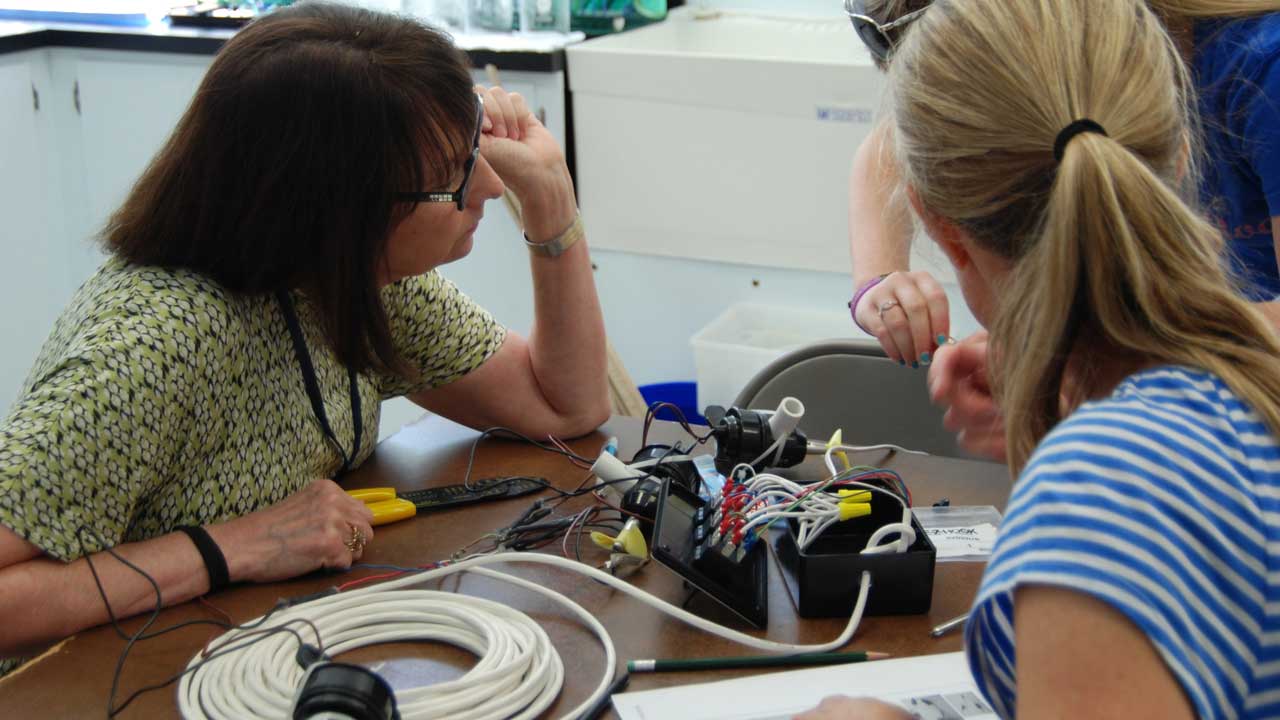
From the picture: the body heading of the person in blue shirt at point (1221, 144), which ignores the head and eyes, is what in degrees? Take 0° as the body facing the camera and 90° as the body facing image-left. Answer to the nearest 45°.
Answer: approximately 45°

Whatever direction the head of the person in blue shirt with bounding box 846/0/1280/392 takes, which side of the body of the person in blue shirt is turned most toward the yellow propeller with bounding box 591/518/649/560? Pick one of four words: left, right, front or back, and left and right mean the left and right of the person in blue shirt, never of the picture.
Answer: front

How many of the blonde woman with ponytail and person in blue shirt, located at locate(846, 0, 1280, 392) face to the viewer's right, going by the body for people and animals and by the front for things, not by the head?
0

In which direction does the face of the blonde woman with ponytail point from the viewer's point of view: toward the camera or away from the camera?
away from the camera

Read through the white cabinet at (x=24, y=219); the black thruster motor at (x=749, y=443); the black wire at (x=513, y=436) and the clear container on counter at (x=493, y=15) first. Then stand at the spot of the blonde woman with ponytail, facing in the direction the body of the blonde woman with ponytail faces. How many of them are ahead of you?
4

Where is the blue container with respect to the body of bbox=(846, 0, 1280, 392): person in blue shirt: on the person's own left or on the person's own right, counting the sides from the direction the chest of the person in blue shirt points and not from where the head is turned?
on the person's own right

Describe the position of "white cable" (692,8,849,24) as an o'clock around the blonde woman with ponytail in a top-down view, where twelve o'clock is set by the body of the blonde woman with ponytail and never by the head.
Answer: The white cable is roughly at 1 o'clock from the blonde woman with ponytail.

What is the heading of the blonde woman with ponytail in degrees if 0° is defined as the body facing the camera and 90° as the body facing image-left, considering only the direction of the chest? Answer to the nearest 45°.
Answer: approximately 135°

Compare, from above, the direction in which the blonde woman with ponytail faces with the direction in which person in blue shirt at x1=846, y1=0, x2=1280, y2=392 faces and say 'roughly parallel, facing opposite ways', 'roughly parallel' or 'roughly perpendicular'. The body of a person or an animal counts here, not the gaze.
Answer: roughly perpendicular

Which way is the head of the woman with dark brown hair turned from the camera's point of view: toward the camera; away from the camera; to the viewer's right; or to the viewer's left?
to the viewer's right
